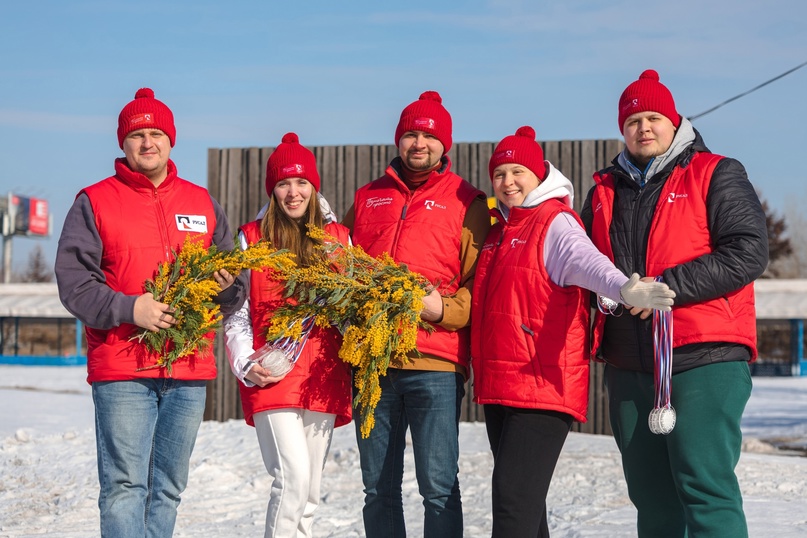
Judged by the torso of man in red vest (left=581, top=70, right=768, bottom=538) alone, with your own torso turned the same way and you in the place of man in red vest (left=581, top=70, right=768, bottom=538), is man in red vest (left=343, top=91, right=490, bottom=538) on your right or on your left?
on your right

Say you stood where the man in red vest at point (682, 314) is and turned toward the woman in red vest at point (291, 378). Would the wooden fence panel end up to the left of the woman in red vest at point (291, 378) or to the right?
right

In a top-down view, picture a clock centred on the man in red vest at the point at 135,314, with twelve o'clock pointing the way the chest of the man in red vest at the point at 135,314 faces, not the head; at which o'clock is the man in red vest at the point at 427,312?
the man in red vest at the point at 427,312 is roughly at 9 o'clock from the man in red vest at the point at 135,314.

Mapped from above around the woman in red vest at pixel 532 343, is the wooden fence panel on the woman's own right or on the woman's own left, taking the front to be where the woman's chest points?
on the woman's own right

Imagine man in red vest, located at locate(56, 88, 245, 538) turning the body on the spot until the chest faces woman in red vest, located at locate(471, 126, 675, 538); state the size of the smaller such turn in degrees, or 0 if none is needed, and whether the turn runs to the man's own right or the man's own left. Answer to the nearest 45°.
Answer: approximately 90° to the man's own left

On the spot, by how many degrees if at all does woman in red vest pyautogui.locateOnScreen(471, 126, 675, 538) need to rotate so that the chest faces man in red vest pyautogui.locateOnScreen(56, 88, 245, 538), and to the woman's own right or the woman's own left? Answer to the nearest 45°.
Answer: approximately 45° to the woman's own right

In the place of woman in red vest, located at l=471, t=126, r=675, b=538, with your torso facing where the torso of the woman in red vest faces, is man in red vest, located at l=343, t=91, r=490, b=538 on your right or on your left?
on your right

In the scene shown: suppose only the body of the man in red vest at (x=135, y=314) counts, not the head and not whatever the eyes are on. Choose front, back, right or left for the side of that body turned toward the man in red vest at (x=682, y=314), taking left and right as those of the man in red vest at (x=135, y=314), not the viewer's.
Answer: left

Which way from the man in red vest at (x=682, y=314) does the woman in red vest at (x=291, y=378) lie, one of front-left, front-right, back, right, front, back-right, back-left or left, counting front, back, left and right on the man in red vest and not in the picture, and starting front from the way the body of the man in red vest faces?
front-right

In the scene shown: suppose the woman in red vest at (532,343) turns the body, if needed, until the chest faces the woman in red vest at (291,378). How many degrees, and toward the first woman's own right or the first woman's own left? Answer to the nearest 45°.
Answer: approximately 45° to the first woman's own right

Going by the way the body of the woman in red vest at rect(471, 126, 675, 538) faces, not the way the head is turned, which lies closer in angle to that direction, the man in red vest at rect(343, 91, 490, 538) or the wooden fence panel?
the man in red vest
